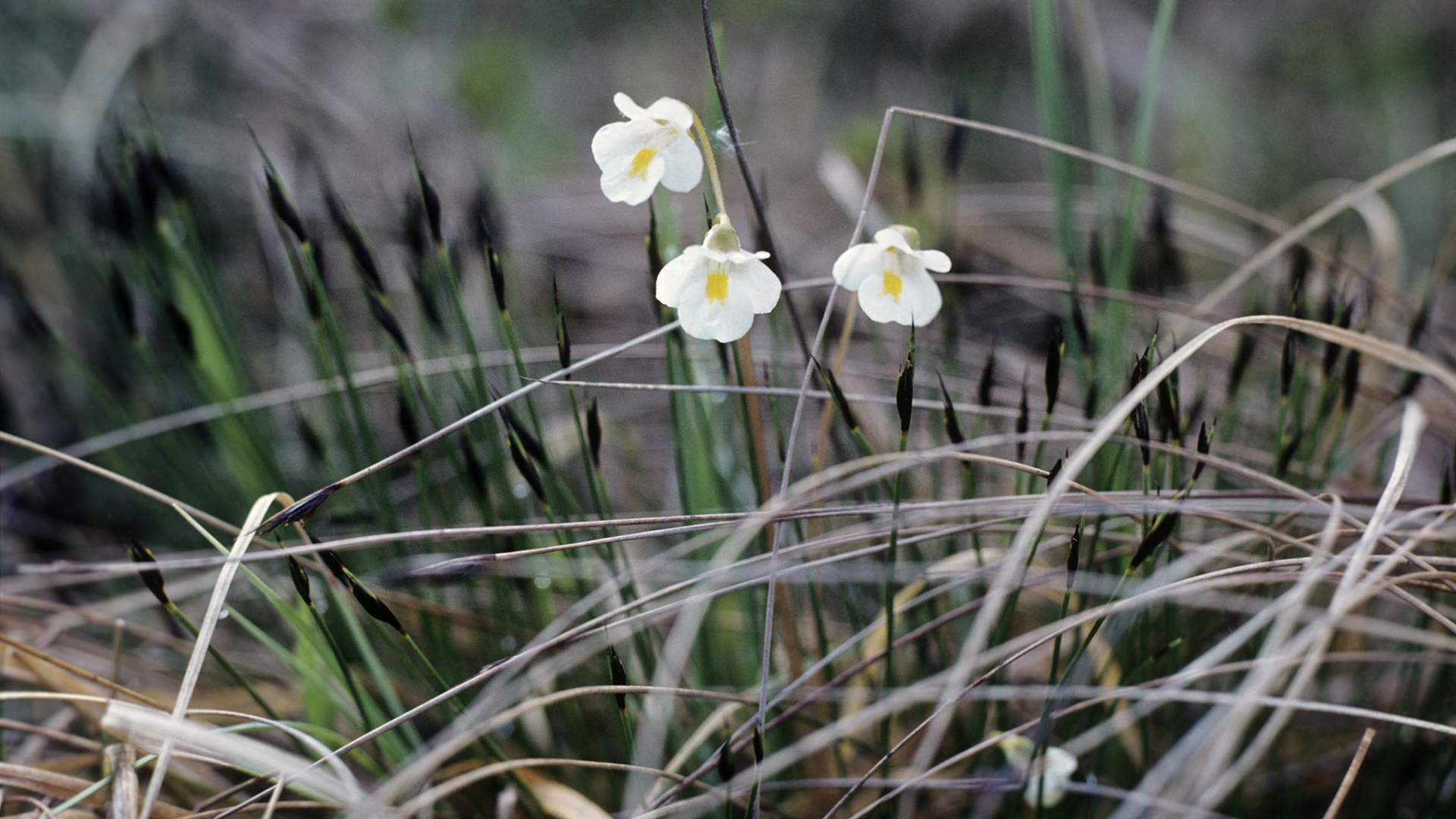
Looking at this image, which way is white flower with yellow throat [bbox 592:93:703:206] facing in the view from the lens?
facing the viewer and to the left of the viewer

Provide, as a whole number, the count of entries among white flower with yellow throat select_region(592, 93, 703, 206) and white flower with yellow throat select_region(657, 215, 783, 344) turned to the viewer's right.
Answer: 0

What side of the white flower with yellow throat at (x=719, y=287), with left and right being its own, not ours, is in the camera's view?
front
